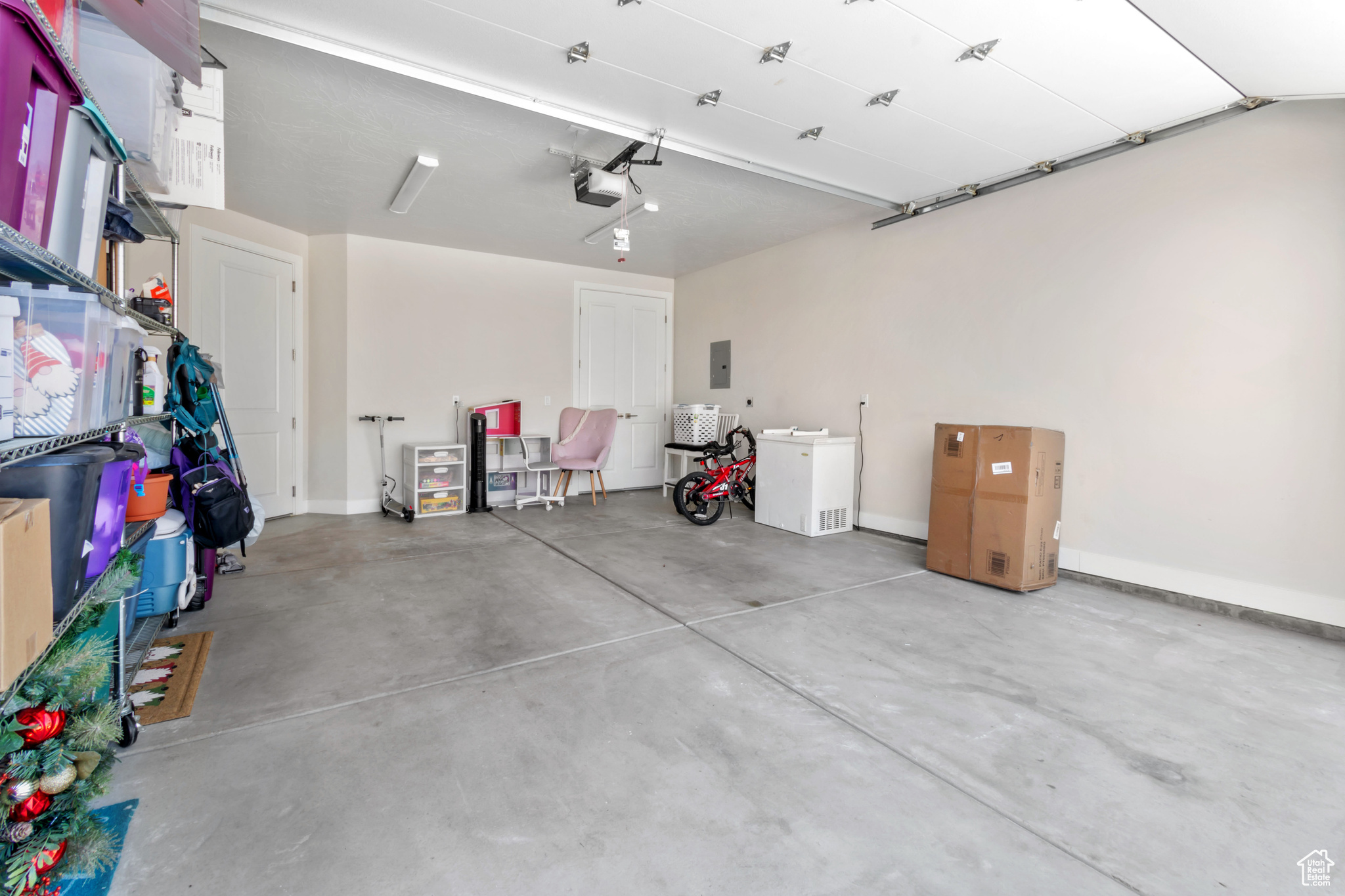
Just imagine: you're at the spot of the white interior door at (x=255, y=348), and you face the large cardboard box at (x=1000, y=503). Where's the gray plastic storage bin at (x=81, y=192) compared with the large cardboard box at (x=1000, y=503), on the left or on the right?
right

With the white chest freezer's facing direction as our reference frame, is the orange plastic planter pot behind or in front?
in front

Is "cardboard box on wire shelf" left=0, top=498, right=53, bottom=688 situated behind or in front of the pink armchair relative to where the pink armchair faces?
in front

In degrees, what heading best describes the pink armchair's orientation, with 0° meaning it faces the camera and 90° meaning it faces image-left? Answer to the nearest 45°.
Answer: approximately 45°

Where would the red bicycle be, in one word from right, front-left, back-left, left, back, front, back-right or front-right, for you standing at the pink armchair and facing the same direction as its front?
left

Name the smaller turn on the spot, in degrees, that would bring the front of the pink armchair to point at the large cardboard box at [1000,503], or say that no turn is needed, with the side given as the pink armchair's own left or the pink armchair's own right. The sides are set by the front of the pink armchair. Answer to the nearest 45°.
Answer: approximately 90° to the pink armchair's own left

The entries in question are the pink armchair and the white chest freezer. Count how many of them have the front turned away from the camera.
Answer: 0

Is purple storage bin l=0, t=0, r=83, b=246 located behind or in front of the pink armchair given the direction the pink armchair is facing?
in front

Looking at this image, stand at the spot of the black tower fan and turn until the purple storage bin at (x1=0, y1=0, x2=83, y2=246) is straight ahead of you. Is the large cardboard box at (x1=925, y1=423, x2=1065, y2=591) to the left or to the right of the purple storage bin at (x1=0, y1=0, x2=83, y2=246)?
left
